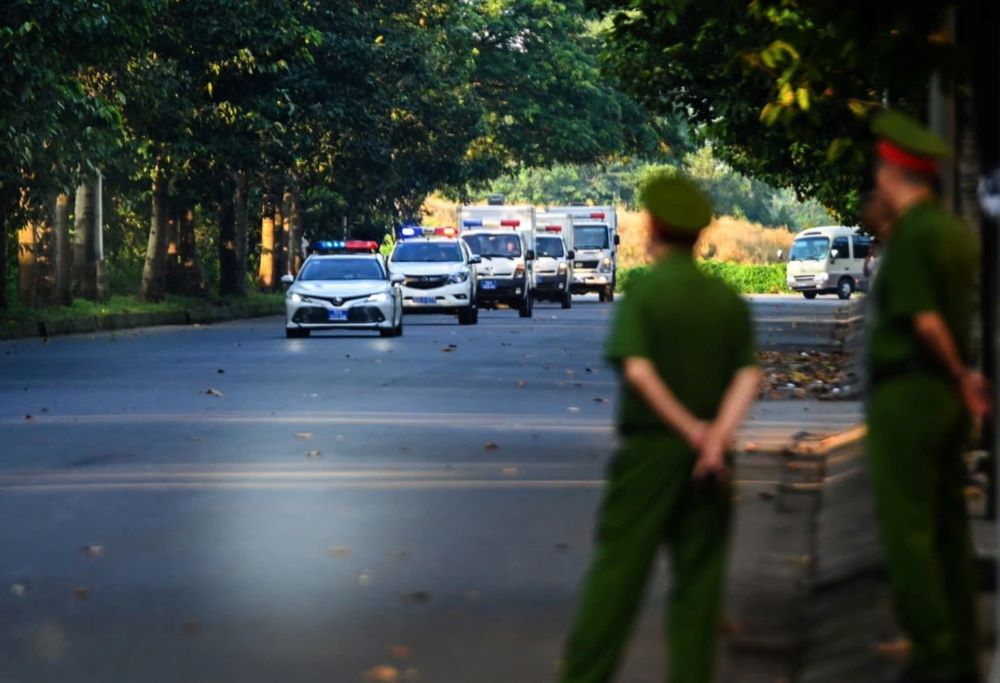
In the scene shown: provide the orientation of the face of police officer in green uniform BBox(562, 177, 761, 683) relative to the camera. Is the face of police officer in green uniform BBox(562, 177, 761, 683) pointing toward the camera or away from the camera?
away from the camera

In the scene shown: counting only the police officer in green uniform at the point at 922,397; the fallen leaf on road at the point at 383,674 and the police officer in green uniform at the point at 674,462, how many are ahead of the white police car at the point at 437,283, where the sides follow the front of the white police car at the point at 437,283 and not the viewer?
3

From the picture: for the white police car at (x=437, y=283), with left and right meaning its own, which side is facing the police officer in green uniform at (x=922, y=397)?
front

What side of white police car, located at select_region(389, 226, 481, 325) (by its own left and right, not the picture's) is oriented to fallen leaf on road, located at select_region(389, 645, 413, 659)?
front

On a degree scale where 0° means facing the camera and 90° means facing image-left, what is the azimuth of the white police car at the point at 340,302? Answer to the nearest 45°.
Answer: approximately 0°

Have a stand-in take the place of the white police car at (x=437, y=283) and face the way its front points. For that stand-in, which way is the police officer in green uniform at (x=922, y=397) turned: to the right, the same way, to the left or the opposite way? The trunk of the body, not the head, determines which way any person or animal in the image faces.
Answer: to the right

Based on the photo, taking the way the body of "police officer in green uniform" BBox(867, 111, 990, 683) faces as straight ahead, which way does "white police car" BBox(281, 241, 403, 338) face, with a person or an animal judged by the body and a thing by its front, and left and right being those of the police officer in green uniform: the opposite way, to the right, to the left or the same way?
to the left

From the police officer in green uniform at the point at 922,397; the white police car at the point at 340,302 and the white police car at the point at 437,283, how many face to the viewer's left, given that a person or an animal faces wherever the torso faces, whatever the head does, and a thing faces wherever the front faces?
1

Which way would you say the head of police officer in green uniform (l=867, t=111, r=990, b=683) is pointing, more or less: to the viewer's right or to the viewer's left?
to the viewer's left

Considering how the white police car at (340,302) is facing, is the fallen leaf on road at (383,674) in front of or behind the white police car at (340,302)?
in front

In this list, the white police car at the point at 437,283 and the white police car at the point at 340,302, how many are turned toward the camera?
2

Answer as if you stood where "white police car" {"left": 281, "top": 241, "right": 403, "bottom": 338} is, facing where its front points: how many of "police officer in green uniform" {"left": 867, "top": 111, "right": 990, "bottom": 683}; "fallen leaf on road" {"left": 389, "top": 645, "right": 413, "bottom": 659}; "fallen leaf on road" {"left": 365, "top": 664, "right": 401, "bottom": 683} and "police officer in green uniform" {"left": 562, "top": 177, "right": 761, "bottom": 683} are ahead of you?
4

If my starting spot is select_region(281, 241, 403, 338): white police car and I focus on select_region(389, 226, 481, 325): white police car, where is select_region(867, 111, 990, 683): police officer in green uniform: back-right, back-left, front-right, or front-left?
back-right

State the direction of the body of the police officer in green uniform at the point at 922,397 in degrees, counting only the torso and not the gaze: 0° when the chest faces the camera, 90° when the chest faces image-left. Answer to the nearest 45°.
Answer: approximately 90°

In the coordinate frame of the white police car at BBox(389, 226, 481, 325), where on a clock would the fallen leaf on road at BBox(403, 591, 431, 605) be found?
The fallen leaf on road is roughly at 12 o'clock from the white police car.
